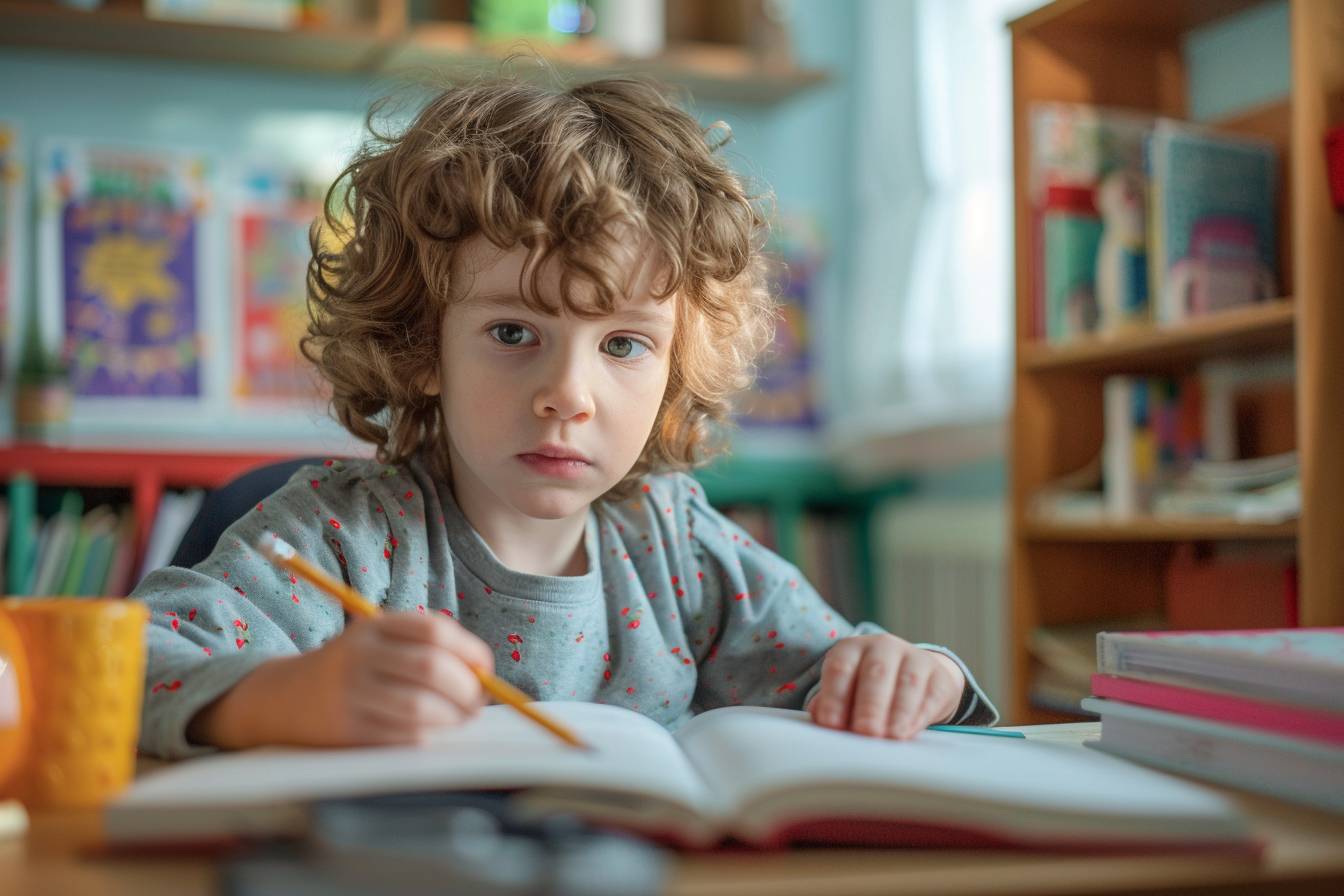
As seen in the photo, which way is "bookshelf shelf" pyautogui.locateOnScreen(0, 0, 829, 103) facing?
toward the camera

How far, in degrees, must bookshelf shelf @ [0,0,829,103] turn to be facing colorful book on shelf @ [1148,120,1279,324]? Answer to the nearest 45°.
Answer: approximately 45° to its left

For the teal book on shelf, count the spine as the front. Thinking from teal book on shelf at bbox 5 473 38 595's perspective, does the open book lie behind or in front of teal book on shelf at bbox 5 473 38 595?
in front

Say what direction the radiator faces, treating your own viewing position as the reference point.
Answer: facing the viewer

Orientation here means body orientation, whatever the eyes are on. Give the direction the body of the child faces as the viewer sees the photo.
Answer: toward the camera

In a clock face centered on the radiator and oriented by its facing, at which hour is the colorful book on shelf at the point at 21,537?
The colorful book on shelf is roughly at 2 o'clock from the radiator.

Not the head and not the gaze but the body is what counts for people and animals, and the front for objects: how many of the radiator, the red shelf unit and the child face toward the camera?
3

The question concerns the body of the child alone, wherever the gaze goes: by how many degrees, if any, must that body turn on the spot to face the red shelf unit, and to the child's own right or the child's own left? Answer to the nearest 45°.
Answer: approximately 135° to the child's own right

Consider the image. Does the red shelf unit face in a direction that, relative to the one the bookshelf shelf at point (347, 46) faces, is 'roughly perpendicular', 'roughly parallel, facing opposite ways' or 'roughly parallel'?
roughly parallel

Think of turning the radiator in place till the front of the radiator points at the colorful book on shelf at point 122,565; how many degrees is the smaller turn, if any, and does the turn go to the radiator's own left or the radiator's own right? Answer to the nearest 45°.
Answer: approximately 45° to the radiator's own right

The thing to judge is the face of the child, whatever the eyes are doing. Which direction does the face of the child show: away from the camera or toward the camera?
toward the camera

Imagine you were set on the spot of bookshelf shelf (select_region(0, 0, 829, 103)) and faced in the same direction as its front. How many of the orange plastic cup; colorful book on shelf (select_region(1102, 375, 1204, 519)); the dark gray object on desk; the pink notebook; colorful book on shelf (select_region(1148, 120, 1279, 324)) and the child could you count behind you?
0

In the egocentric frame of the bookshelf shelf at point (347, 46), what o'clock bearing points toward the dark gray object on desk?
The dark gray object on desk is roughly at 12 o'clock from the bookshelf shelf.

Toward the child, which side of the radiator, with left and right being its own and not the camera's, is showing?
front

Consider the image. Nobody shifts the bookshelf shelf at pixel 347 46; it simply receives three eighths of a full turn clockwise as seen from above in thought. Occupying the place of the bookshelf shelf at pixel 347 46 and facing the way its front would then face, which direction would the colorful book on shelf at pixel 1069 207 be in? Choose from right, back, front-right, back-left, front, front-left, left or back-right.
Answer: back

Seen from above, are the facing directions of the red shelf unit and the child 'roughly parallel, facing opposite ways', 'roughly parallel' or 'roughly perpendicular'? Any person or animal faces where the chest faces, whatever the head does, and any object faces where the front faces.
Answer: roughly parallel
